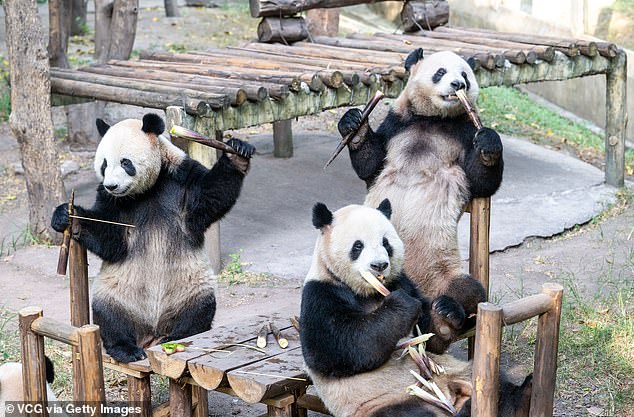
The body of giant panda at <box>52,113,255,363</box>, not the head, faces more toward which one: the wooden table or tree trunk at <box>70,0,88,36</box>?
the wooden table

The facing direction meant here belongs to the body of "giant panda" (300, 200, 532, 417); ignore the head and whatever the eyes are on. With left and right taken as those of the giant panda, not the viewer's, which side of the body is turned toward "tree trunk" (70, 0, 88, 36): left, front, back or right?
back

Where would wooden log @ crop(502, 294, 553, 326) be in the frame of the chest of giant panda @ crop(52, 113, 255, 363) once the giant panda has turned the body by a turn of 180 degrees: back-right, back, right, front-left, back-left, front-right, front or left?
back-right

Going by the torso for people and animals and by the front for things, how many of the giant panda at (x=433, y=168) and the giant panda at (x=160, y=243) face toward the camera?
2

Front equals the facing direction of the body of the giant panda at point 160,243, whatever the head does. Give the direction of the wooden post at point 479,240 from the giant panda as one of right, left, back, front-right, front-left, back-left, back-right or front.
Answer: left

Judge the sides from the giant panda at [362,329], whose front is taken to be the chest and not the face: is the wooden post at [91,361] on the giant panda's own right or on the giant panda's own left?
on the giant panda's own right

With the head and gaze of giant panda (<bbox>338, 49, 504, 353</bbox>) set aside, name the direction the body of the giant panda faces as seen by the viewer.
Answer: toward the camera

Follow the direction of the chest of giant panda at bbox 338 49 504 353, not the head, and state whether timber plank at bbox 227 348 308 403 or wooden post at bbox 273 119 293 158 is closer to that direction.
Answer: the timber plank

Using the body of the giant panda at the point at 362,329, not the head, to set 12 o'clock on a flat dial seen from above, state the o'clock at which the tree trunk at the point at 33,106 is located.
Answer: The tree trunk is roughly at 6 o'clock from the giant panda.

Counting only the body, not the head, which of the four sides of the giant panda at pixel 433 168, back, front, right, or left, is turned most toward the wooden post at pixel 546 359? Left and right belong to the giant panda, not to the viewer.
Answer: front

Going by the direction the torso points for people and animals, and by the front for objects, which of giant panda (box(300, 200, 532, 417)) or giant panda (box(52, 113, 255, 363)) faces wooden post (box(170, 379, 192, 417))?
giant panda (box(52, 113, 255, 363))

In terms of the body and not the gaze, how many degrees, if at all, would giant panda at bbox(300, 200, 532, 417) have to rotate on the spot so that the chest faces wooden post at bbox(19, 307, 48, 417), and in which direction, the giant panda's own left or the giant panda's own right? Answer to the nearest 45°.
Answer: approximately 135° to the giant panda's own right

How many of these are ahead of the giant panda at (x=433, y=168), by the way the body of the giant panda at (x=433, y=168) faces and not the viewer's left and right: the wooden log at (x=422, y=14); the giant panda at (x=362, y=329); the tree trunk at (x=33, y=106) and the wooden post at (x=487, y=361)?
2

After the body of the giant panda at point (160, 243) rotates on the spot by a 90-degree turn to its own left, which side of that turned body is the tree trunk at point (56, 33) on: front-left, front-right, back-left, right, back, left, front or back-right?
left

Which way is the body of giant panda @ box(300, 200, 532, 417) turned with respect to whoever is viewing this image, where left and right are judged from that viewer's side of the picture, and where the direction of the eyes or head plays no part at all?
facing the viewer and to the right of the viewer
